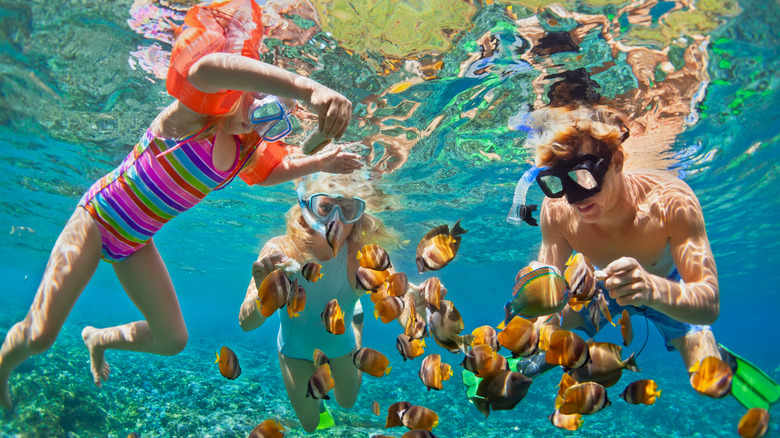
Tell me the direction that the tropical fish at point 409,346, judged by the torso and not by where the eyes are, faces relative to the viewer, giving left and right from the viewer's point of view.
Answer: facing to the left of the viewer

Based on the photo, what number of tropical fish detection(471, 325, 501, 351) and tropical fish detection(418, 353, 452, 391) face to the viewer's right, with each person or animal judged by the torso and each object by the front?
1

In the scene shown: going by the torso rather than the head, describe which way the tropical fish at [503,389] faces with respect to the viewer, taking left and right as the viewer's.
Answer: facing to the right of the viewer

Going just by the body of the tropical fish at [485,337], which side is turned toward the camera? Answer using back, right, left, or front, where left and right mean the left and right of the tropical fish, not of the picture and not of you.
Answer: right
